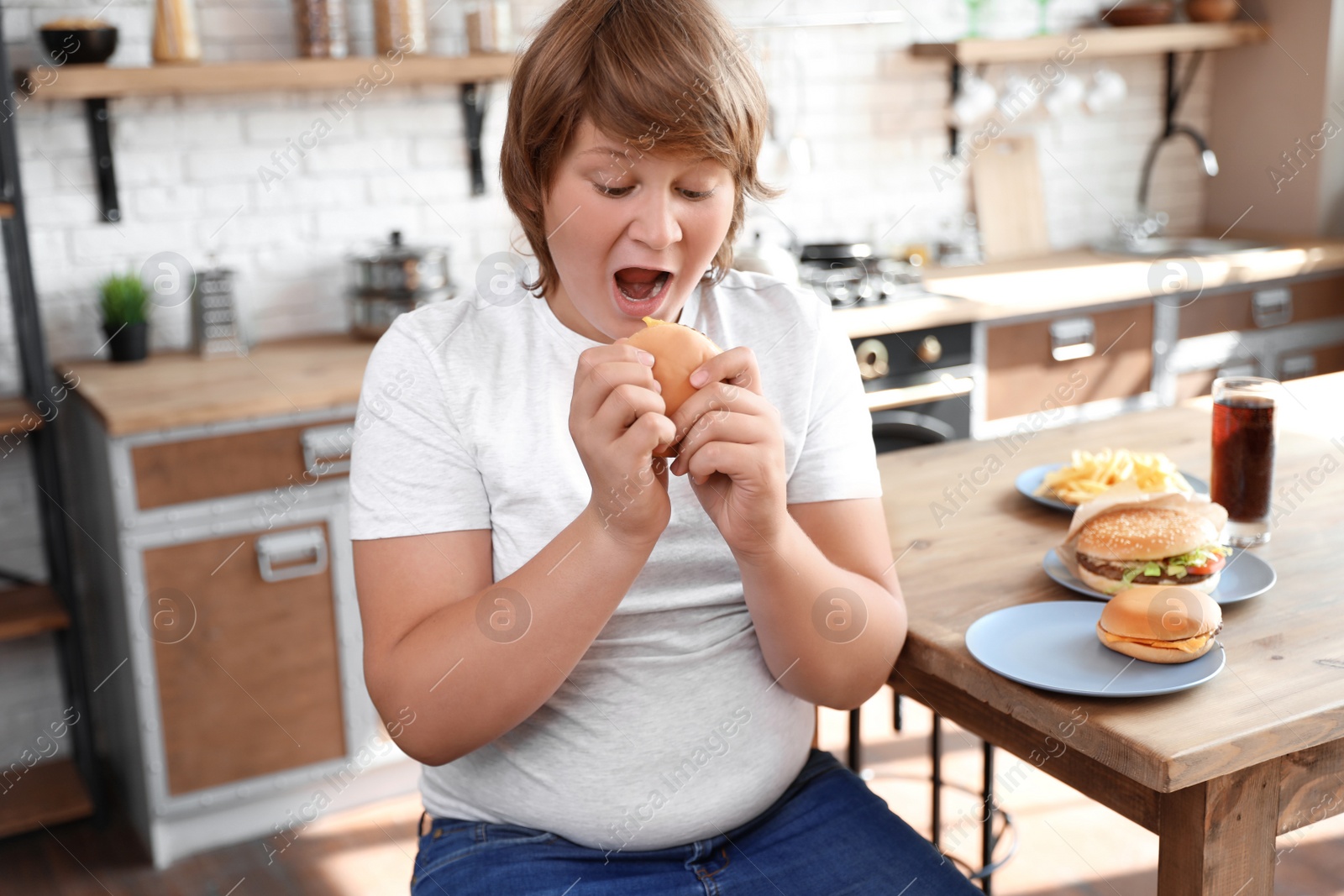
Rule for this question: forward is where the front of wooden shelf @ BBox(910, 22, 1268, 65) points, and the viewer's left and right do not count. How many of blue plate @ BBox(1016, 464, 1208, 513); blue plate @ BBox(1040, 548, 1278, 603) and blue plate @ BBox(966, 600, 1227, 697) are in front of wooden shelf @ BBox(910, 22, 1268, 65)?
3

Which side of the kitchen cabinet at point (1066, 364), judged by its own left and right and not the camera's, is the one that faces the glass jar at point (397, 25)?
right

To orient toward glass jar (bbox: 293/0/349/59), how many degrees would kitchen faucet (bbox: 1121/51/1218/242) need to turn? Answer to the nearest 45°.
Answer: approximately 90° to its right

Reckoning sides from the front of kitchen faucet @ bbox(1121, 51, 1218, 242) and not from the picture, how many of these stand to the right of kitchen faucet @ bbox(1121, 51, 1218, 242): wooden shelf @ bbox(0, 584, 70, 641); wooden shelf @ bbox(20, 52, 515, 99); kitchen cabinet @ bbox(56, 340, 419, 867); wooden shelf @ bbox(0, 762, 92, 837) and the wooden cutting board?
5

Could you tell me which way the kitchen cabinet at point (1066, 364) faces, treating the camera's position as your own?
facing the viewer and to the right of the viewer

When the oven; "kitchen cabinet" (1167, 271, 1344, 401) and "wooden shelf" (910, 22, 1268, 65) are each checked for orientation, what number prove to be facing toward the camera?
3

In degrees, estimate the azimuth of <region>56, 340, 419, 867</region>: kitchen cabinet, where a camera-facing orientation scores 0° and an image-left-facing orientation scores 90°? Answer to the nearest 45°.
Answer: approximately 315°

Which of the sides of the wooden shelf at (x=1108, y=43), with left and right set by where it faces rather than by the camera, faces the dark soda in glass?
front

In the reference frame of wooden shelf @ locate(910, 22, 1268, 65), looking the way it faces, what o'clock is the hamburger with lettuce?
The hamburger with lettuce is roughly at 12 o'clock from the wooden shelf.

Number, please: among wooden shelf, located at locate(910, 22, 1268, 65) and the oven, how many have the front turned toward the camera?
2

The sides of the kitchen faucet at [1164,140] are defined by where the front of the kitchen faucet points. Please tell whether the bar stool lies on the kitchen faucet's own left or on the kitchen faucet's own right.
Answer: on the kitchen faucet's own right
